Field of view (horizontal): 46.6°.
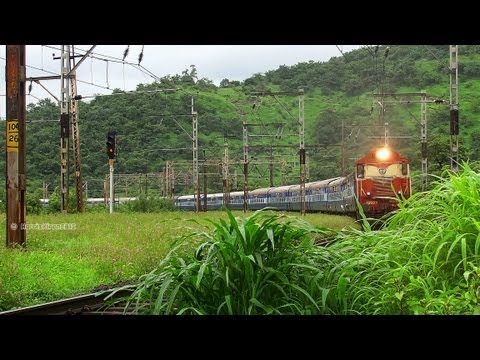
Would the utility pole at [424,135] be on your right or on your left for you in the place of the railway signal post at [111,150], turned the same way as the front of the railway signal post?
on your left

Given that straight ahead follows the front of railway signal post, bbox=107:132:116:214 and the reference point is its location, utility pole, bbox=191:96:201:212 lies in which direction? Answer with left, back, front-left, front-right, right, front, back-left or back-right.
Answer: left

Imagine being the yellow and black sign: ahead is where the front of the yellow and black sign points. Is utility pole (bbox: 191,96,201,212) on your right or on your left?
on your left

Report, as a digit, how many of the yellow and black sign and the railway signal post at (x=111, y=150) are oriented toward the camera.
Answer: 2

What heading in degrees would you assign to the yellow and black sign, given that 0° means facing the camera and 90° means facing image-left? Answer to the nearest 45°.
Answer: approximately 0°

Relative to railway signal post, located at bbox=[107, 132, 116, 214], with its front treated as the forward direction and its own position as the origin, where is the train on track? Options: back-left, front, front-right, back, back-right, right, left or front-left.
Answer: left

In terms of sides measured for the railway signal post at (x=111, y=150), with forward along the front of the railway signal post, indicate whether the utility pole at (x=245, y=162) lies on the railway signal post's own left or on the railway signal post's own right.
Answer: on the railway signal post's own left

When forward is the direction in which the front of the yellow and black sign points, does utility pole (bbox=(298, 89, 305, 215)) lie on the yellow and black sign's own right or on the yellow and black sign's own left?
on the yellow and black sign's own left
